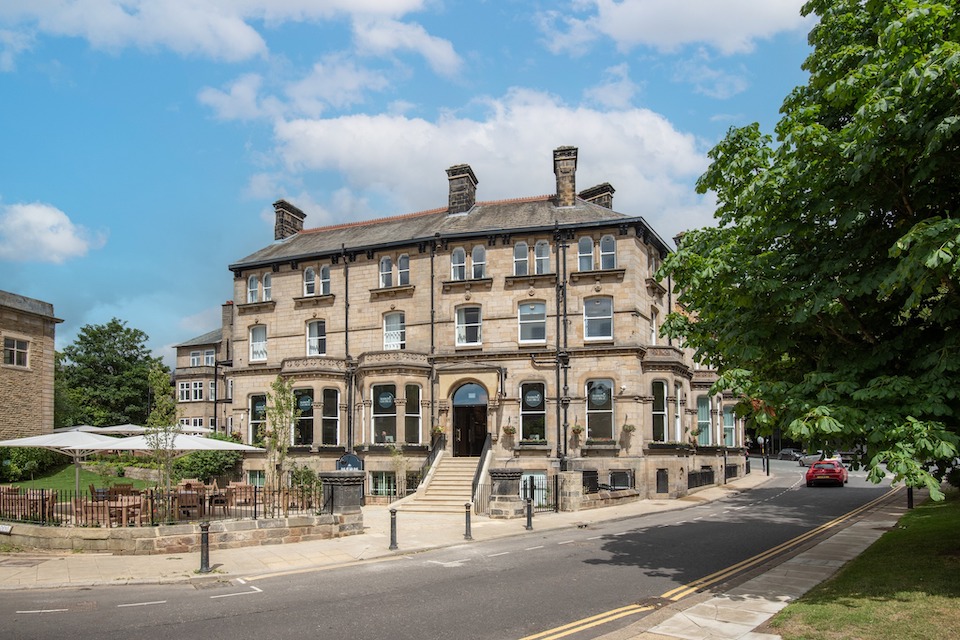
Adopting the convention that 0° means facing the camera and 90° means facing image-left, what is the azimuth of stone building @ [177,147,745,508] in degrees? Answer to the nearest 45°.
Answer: approximately 45°

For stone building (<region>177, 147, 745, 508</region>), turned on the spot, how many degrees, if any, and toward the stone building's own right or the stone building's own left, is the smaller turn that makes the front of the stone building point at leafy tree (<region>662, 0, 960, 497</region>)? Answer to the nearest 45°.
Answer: approximately 45° to the stone building's own left

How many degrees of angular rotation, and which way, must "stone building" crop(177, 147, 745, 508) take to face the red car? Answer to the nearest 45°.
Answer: approximately 135° to its left

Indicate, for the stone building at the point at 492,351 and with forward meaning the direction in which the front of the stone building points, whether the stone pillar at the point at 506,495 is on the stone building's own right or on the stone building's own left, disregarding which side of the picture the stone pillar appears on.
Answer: on the stone building's own left

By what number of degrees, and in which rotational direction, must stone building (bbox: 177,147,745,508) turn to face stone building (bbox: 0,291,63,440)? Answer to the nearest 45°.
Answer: approximately 45° to its right
